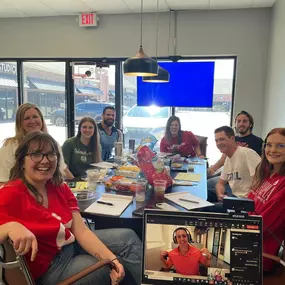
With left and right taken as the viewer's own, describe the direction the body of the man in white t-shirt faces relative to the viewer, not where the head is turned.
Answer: facing the viewer and to the left of the viewer

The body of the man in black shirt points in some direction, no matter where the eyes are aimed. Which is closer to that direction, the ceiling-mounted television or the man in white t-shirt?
the man in white t-shirt

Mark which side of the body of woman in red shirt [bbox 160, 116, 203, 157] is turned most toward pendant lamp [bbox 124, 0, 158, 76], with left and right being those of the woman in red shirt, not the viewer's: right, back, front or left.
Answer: front

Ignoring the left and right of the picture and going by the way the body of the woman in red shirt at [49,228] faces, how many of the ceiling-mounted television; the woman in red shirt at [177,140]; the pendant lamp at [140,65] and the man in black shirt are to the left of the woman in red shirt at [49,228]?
4

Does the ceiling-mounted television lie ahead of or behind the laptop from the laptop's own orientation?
behind

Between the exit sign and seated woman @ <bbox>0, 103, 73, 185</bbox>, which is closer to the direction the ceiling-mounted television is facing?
the seated woman

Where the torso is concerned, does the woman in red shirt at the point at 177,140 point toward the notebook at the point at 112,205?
yes

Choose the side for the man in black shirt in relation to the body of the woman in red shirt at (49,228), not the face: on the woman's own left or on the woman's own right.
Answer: on the woman's own left

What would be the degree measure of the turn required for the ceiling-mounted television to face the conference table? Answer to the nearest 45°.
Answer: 0° — it already faces it

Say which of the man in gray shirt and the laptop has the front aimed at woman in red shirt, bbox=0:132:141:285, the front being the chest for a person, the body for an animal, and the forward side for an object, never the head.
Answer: the man in gray shirt

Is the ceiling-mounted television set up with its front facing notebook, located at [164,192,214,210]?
yes

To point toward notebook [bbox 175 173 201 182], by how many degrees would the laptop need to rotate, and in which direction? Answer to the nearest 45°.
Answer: approximately 180°

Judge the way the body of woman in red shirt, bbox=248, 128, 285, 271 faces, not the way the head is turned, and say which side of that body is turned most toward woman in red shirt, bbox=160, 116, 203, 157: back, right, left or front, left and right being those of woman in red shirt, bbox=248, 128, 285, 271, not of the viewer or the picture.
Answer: right

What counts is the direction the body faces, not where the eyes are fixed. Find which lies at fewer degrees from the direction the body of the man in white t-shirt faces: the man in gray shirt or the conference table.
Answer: the conference table

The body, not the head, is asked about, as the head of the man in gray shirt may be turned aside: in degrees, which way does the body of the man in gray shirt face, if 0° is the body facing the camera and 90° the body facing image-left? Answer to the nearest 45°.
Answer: approximately 0°

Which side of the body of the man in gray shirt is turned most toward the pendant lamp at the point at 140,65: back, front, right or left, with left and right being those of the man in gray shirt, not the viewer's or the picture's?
front
